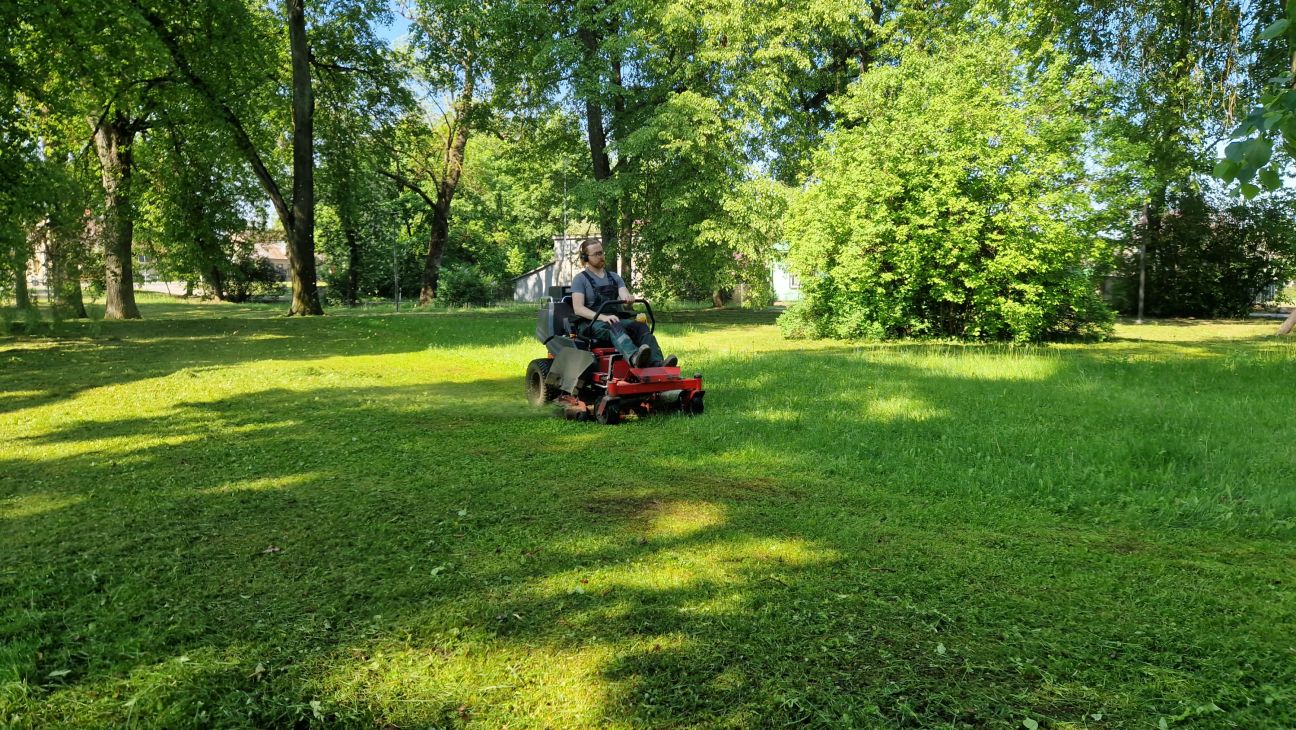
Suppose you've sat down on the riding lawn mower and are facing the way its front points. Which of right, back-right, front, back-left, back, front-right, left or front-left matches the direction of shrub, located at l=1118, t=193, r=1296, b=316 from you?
left

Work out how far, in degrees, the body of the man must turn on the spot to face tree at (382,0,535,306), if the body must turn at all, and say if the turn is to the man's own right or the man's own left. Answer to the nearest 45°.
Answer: approximately 135° to the man's own left

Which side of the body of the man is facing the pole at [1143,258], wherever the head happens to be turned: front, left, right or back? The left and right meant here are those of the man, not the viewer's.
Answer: left

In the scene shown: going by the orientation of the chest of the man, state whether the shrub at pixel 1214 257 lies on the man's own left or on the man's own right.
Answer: on the man's own left

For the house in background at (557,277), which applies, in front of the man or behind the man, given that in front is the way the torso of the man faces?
behind

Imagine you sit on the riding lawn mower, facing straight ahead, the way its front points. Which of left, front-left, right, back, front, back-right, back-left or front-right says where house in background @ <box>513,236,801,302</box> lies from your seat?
back-left

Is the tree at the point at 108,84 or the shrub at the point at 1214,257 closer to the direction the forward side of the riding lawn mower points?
the shrub

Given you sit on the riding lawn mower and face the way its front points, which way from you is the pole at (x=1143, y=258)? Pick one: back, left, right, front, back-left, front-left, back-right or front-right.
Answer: left

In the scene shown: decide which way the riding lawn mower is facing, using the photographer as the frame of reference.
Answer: facing the viewer and to the right of the viewer

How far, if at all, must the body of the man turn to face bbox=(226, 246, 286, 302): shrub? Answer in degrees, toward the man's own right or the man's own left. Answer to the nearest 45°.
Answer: approximately 180°

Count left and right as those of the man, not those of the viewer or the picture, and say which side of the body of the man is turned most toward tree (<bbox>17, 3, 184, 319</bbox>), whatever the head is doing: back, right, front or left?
back

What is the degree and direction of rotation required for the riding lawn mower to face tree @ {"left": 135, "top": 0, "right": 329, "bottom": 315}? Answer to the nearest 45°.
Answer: approximately 180°

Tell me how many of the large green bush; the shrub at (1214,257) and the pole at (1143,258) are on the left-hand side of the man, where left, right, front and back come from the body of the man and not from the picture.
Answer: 3

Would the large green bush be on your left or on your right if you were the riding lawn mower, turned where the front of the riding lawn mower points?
on your left
